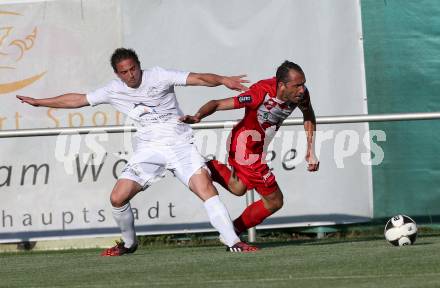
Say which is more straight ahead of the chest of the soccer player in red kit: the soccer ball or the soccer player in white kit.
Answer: the soccer ball

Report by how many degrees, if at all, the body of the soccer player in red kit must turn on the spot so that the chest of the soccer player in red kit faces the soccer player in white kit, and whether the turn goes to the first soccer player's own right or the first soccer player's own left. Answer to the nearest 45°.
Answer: approximately 135° to the first soccer player's own right

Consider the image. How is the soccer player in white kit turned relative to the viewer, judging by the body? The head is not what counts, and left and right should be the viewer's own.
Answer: facing the viewer

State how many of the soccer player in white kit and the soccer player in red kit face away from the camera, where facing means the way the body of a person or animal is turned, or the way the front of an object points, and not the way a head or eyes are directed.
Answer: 0

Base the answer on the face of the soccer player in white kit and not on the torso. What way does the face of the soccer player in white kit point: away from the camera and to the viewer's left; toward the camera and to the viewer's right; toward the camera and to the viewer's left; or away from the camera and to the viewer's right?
toward the camera and to the viewer's right

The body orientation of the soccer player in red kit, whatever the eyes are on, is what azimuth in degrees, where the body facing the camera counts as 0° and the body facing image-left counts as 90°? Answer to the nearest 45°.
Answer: approximately 315°

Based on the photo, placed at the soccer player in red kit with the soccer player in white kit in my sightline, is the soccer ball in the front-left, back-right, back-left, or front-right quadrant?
back-left

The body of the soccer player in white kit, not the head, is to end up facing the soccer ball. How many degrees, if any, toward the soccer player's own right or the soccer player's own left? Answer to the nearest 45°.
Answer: approximately 90° to the soccer player's own left
